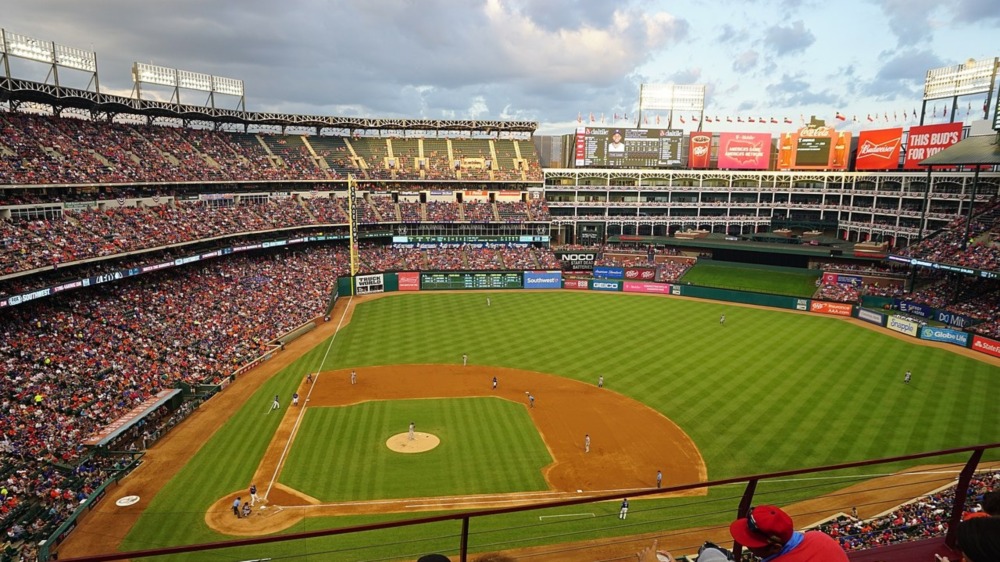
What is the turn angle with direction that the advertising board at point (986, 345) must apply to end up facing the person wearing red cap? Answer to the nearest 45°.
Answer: approximately 45° to its left

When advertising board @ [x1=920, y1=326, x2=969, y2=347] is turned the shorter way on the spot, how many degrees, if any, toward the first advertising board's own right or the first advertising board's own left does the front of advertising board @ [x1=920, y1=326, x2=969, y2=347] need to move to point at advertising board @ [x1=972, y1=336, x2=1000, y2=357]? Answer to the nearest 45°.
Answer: approximately 90° to the first advertising board's own left

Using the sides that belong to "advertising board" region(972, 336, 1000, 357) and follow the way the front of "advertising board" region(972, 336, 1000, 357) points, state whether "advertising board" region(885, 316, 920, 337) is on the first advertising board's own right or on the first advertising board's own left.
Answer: on the first advertising board's own right

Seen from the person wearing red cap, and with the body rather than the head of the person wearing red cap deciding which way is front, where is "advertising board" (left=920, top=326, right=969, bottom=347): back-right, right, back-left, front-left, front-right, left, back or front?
right

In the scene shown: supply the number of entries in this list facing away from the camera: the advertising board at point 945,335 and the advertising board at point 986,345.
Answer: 0

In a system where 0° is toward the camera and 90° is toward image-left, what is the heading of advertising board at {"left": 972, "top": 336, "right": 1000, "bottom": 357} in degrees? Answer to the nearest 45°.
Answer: approximately 45°

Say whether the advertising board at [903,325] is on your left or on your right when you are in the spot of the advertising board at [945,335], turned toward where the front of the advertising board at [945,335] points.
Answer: on your right

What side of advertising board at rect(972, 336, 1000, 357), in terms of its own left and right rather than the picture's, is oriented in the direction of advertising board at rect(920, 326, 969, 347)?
right
